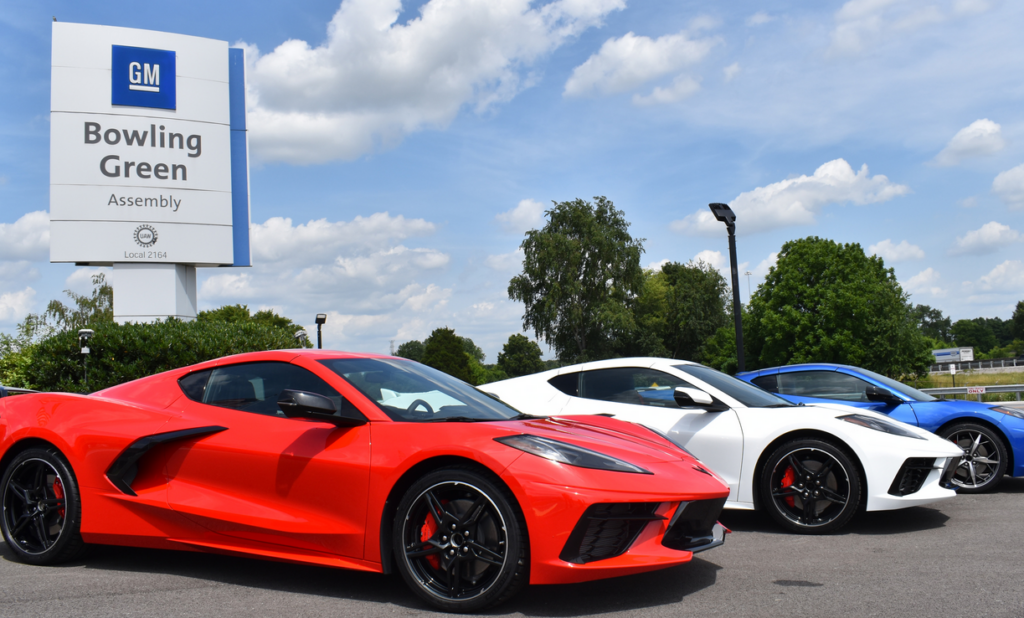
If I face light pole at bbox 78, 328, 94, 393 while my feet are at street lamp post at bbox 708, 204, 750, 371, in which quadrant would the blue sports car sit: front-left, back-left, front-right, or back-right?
back-left

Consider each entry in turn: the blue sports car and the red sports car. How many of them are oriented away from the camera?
0

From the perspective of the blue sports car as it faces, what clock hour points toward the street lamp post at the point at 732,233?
The street lamp post is roughly at 8 o'clock from the blue sports car.

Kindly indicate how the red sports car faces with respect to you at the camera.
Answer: facing the viewer and to the right of the viewer

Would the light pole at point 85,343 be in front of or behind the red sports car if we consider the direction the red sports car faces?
behind

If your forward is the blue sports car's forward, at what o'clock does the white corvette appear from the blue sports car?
The white corvette is roughly at 4 o'clock from the blue sports car.

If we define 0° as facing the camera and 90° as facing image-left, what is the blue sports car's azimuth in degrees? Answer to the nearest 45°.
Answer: approximately 270°

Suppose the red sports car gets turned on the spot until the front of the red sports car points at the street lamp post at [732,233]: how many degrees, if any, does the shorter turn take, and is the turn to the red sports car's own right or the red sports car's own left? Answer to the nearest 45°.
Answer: approximately 90° to the red sports car's own left
